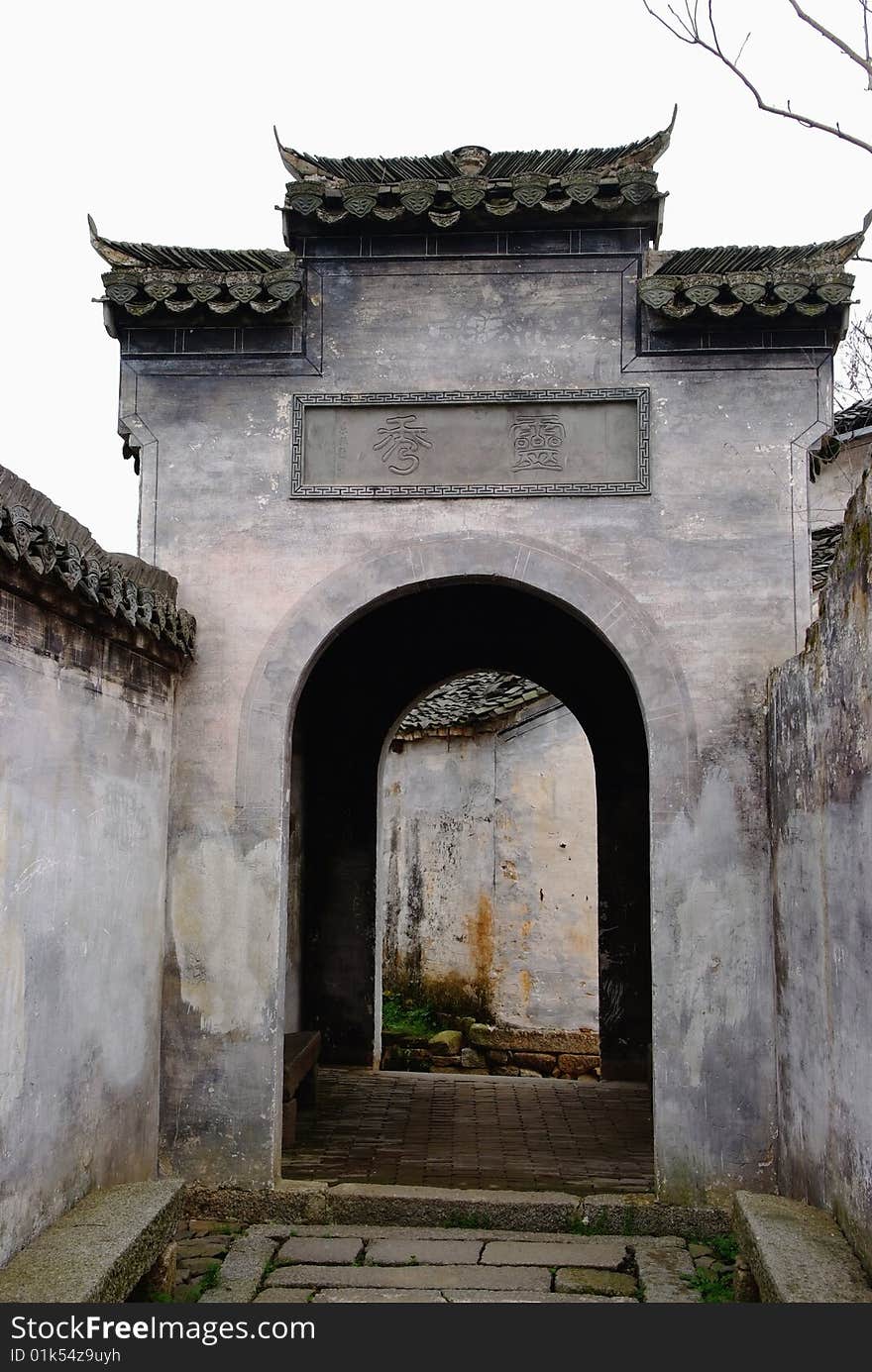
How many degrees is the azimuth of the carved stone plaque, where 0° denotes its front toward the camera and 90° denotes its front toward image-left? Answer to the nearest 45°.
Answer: approximately 0°
